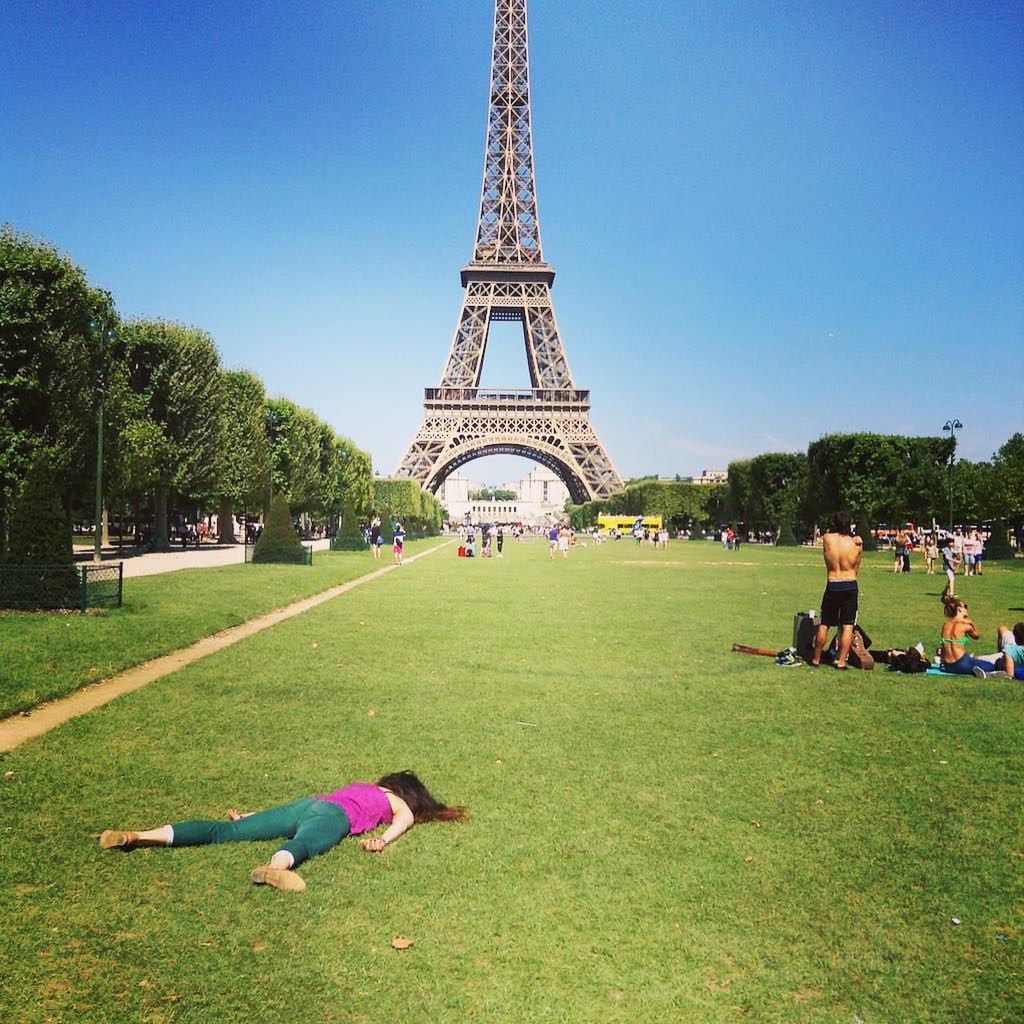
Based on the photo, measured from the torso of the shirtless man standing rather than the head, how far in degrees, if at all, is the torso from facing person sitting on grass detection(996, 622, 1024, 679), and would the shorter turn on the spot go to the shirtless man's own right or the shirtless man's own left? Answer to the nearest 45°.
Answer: approximately 90° to the shirtless man's own right

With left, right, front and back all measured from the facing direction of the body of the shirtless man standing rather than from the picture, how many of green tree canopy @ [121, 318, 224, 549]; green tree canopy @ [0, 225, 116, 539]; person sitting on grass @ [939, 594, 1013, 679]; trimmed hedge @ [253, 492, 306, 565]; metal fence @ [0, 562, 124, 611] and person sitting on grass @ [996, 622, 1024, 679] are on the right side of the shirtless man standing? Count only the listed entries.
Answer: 2

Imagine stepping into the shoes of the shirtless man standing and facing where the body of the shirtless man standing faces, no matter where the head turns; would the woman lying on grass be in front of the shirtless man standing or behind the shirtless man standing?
behind

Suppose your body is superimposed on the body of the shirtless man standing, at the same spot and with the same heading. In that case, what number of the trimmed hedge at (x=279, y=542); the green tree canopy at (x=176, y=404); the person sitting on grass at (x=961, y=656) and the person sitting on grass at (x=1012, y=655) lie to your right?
2

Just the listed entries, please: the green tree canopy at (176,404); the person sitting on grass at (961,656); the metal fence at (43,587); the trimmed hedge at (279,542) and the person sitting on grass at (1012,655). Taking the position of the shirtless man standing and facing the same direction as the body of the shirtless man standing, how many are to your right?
2

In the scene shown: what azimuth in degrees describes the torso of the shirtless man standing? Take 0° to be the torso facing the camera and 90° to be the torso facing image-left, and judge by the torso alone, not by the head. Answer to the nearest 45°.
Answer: approximately 180°

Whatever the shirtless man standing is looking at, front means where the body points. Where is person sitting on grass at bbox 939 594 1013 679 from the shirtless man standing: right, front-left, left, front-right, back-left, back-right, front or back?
right

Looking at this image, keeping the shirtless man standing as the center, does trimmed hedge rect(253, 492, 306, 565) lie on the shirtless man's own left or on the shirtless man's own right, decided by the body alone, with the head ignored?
on the shirtless man's own left

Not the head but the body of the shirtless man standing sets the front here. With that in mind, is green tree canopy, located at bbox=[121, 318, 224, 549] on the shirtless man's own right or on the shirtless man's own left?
on the shirtless man's own left

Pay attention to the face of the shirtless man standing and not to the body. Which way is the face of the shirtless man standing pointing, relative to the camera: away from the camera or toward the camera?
away from the camera

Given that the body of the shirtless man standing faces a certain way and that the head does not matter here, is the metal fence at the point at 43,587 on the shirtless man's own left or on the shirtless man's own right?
on the shirtless man's own left
